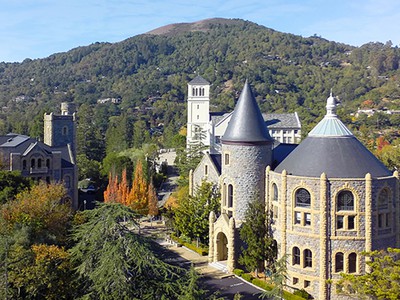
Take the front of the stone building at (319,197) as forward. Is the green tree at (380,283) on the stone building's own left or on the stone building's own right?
on the stone building's own left

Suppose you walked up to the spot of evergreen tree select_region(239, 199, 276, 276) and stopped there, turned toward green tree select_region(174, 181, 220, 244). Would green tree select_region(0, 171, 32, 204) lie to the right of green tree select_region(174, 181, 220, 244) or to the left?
left

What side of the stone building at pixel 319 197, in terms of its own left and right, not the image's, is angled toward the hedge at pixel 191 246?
right

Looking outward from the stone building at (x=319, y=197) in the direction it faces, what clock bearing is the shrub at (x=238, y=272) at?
The shrub is roughly at 2 o'clock from the stone building.

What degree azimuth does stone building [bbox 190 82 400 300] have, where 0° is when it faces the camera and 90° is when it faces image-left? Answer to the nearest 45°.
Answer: approximately 45°
